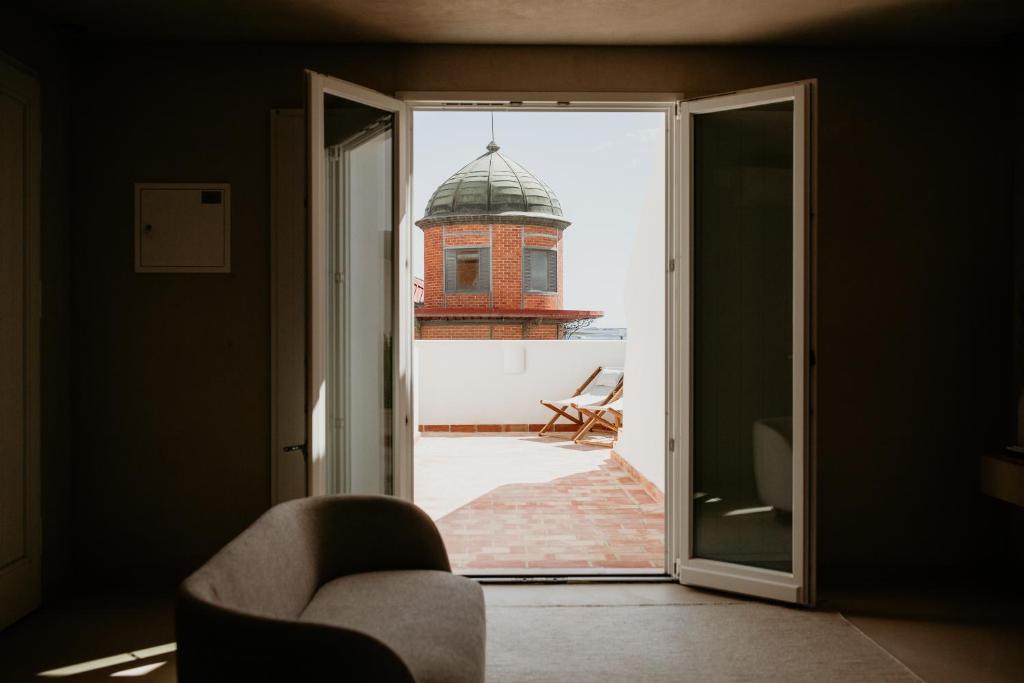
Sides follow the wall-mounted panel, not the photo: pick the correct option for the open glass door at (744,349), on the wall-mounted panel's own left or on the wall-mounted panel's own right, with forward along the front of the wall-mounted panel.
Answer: on the wall-mounted panel's own left

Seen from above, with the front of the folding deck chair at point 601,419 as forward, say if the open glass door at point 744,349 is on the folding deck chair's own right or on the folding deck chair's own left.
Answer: on the folding deck chair's own left

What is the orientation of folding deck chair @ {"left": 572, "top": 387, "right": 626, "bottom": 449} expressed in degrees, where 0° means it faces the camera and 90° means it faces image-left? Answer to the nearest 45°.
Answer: approximately 90°

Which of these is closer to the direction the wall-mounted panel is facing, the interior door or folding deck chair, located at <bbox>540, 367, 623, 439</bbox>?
the interior door

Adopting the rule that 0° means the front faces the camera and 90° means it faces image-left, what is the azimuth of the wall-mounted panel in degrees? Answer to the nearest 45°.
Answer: approximately 0°

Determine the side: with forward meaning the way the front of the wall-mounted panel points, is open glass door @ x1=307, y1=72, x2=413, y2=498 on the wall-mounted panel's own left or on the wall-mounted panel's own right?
on the wall-mounted panel's own left

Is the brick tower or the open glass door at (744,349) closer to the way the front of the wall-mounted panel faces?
the open glass door

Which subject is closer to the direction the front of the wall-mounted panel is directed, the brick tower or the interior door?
the interior door

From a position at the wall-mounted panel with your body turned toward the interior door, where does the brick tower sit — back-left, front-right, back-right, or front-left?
back-right

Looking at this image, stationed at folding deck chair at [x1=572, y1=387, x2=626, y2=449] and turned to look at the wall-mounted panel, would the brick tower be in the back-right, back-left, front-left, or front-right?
back-right
